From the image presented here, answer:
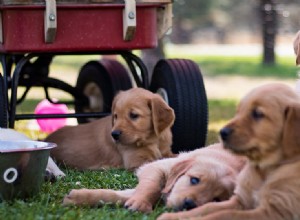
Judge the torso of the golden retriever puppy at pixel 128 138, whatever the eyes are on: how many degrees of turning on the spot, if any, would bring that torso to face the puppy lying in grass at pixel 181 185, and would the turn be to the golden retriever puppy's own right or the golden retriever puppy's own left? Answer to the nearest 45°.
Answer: approximately 45° to the golden retriever puppy's own right

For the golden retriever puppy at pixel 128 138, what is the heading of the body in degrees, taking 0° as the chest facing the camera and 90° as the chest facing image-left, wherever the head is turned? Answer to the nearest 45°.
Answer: approximately 315°

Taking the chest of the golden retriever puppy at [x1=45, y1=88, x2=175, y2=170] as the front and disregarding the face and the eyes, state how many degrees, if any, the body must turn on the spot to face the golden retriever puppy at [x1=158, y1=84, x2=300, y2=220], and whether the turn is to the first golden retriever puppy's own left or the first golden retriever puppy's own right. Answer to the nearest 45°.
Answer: approximately 45° to the first golden retriever puppy's own right

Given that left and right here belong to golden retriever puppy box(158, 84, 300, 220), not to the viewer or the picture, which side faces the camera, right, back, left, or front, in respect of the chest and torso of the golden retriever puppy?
left

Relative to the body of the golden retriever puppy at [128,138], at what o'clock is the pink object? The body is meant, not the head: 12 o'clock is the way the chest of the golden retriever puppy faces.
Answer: The pink object is roughly at 7 o'clock from the golden retriever puppy.

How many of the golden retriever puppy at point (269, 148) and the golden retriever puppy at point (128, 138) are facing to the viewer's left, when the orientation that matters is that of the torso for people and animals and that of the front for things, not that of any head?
1

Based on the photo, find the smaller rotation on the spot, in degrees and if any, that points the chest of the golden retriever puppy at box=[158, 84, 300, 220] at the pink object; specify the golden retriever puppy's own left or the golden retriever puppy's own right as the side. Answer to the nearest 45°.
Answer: approximately 45° to the golden retriever puppy's own right

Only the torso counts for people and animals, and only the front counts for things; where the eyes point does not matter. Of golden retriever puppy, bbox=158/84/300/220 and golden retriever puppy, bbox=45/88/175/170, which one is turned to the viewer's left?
golden retriever puppy, bbox=158/84/300/220
